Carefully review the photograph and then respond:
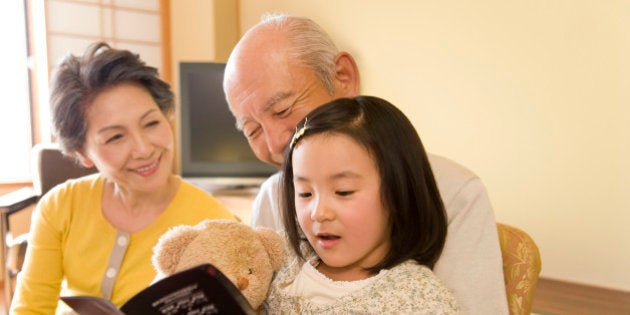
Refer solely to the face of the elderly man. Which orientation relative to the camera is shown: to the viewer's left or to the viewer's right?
to the viewer's left

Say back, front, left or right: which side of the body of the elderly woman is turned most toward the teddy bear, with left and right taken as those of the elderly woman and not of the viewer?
front

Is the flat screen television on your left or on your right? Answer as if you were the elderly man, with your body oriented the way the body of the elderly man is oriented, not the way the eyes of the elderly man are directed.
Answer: on your right

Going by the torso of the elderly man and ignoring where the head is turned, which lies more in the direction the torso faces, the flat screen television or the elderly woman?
the elderly woman

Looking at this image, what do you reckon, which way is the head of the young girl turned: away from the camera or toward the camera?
toward the camera

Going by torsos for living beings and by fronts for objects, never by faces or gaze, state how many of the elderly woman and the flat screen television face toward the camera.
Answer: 2

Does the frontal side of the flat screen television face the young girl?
yes

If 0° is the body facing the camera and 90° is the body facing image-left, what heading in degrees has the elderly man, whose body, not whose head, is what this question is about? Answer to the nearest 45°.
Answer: approximately 45°

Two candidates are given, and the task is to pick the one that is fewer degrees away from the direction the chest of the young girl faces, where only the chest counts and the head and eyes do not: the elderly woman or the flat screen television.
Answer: the elderly woman

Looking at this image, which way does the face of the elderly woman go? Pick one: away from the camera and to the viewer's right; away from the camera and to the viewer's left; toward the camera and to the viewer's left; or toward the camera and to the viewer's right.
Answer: toward the camera and to the viewer's right

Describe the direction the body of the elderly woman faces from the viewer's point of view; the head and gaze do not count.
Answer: toward the camera

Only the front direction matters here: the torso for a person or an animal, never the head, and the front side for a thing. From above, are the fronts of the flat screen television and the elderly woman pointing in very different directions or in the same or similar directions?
same or similar directions

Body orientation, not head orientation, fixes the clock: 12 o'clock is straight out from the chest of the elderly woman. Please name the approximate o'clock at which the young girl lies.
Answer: The young girl is roughly at 11 o'clock from the elderly woman.

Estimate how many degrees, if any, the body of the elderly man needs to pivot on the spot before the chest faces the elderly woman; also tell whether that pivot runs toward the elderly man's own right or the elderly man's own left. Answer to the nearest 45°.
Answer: approximately 90° to the elderly man's own right

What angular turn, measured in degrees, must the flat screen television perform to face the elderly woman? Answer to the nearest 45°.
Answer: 0° — it already faces them
